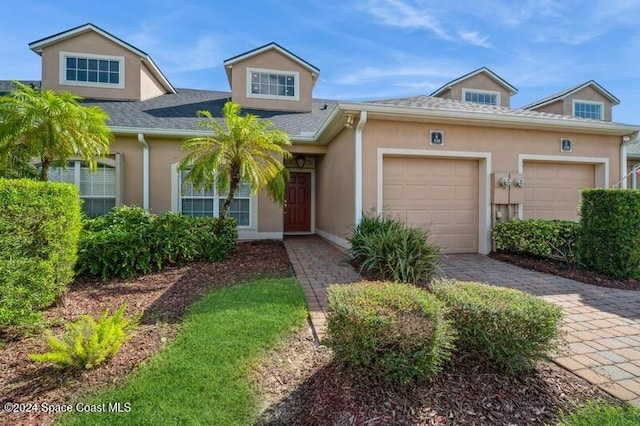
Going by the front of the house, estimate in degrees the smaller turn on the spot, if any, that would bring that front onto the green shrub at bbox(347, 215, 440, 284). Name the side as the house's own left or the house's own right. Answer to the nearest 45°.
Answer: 0° — it already faces it

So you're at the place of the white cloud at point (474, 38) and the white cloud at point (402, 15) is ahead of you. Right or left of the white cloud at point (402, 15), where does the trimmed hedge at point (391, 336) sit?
left

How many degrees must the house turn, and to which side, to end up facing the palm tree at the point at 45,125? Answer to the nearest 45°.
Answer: approximately 45° to its right

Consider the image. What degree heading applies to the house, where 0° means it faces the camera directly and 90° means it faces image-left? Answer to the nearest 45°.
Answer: approximately 0°

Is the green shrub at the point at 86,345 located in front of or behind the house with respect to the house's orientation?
in front

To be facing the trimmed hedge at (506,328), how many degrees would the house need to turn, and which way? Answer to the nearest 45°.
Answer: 0° — it already faces it

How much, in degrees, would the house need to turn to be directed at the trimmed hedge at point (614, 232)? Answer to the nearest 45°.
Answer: approximately 45° to its left

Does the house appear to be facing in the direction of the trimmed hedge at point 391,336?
yes
